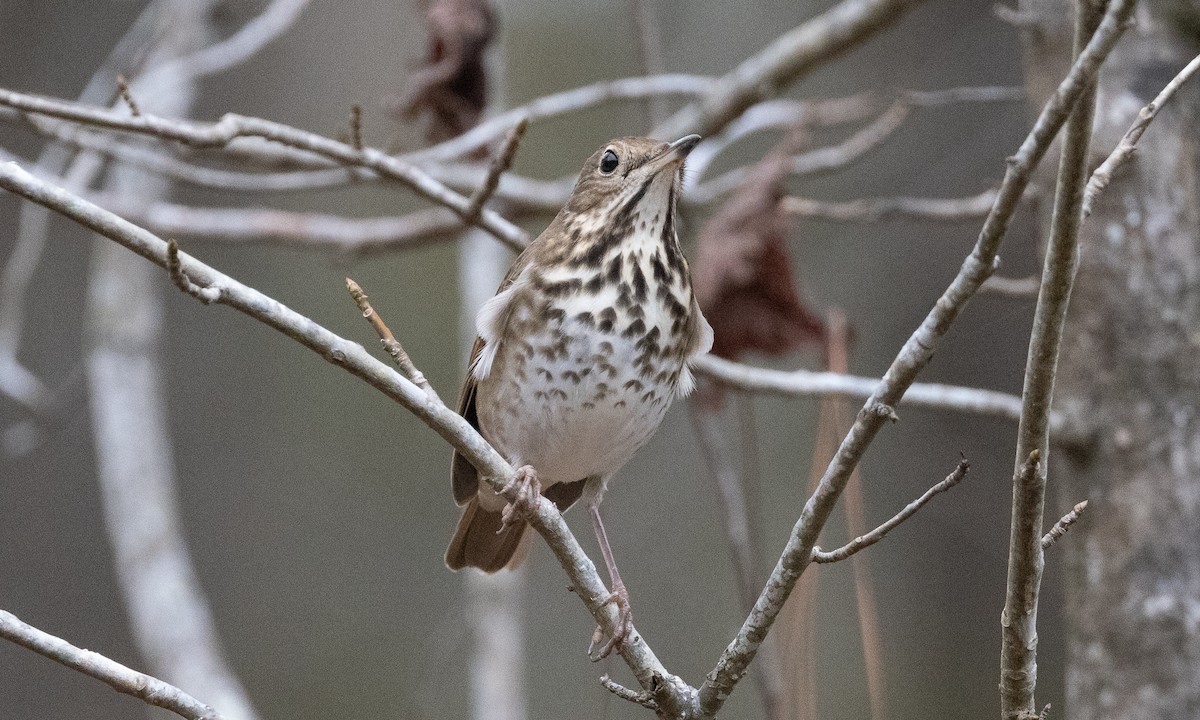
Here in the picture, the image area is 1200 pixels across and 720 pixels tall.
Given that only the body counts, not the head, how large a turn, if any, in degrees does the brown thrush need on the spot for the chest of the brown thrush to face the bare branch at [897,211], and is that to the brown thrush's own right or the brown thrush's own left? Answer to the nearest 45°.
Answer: approximately 45° to the brown thrush's own left

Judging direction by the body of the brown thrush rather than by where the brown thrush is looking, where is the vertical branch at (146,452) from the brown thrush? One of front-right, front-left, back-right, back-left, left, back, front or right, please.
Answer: back

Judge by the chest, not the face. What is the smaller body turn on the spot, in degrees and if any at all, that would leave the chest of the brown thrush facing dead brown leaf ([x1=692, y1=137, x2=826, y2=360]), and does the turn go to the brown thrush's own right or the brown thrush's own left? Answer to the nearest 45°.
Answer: approximately 90° to the brown thrush's own left

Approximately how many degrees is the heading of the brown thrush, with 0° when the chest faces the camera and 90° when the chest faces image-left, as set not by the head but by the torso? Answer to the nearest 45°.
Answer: approximately 315°
